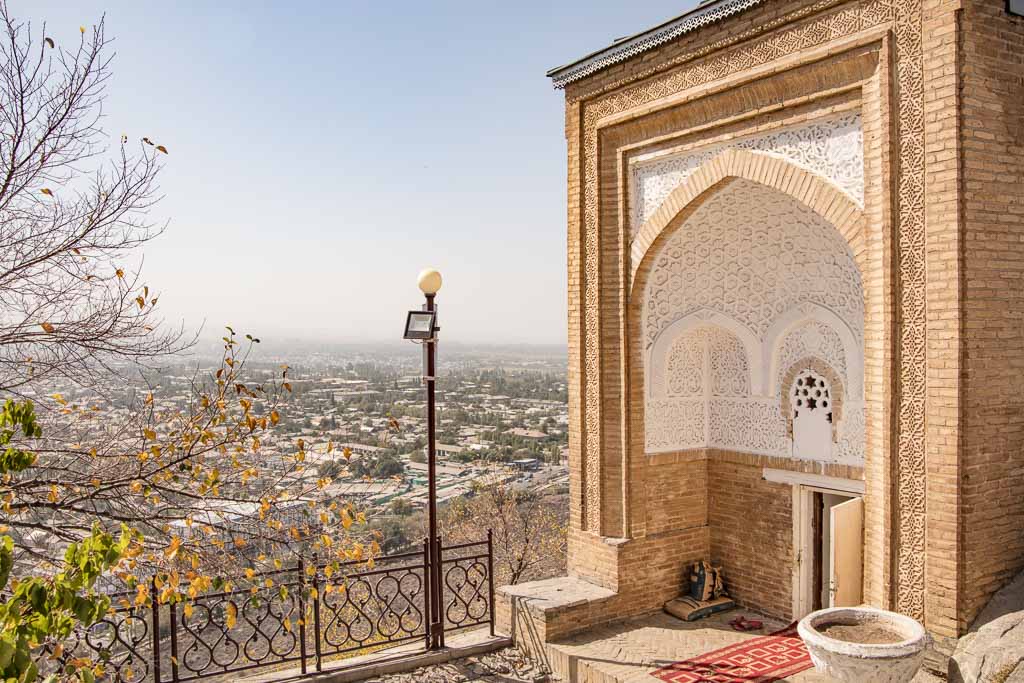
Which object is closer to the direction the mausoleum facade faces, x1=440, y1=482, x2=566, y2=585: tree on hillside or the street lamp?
the street lamp

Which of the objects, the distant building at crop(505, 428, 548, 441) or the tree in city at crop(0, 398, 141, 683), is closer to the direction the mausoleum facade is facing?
the tree in city

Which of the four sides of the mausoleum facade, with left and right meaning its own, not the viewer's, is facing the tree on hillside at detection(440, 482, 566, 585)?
right

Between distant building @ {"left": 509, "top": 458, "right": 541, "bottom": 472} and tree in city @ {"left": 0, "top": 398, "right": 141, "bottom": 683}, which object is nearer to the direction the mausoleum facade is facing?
the tree in city

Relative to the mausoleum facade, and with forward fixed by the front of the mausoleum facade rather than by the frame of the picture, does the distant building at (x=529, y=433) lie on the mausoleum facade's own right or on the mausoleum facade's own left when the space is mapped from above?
on the mausoleum facade's own right

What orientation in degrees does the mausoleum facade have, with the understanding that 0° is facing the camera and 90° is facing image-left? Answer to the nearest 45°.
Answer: approximately 45°

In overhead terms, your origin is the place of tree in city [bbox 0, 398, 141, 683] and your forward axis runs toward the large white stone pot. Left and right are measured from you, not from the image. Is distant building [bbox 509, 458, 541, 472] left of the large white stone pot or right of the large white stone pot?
left

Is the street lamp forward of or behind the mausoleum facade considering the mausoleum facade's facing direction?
forward

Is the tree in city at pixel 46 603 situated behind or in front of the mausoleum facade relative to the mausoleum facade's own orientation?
in front
